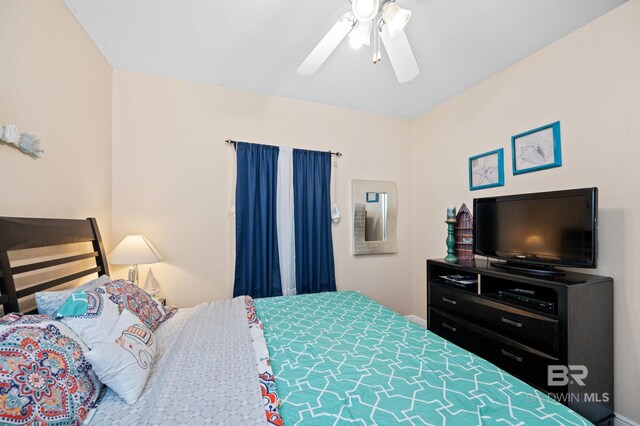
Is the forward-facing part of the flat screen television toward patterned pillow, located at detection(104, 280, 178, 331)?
yes

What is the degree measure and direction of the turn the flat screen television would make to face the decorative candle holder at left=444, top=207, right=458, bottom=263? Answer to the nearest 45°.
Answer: approximately 90° to its right

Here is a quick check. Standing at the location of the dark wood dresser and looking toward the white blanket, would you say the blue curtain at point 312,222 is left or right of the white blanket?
right

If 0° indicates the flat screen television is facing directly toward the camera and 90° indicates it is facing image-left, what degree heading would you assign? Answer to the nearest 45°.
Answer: approximately 45°
